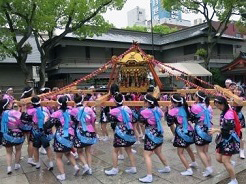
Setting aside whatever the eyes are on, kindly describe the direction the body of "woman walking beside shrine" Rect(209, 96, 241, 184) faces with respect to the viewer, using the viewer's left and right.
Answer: facing to the left of the viewer

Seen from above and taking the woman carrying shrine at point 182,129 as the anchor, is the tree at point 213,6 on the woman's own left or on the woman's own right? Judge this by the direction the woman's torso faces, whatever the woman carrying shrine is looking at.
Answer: on the woman's own right

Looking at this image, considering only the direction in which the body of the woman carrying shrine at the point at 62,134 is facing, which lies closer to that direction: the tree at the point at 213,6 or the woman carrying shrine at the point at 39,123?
the woman carrying shrine

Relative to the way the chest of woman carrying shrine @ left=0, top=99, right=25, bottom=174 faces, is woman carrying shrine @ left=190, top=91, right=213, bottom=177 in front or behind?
behind

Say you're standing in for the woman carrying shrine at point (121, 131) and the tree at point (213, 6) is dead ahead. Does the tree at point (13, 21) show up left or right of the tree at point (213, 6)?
left

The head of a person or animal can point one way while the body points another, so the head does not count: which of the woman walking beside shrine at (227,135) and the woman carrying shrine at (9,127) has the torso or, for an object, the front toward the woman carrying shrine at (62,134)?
the woman walking beside shrine at (227,135)

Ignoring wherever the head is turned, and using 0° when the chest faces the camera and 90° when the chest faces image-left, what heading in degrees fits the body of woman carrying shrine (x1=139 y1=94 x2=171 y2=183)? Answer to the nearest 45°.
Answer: approximately 135°

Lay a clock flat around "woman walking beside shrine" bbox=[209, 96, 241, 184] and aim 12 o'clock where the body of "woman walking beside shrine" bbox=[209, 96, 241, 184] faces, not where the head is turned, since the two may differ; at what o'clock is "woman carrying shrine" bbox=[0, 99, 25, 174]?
"woman carrying shrine" bbox=[0, 99, 25, 174] is roughly at 12 o'clock from "woman walking beside shrine" bbox=[209, 96, 241, 184].
